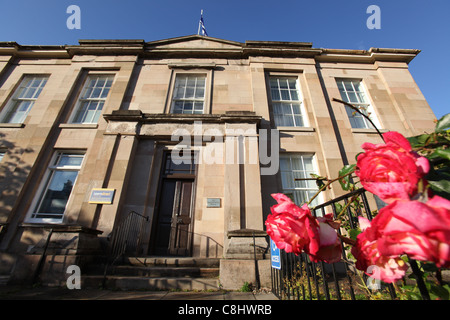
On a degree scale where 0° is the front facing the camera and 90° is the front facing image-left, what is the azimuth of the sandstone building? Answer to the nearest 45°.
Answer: approximately 0°

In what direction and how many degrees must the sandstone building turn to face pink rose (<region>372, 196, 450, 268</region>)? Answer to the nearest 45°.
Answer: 0° — it already faces it
